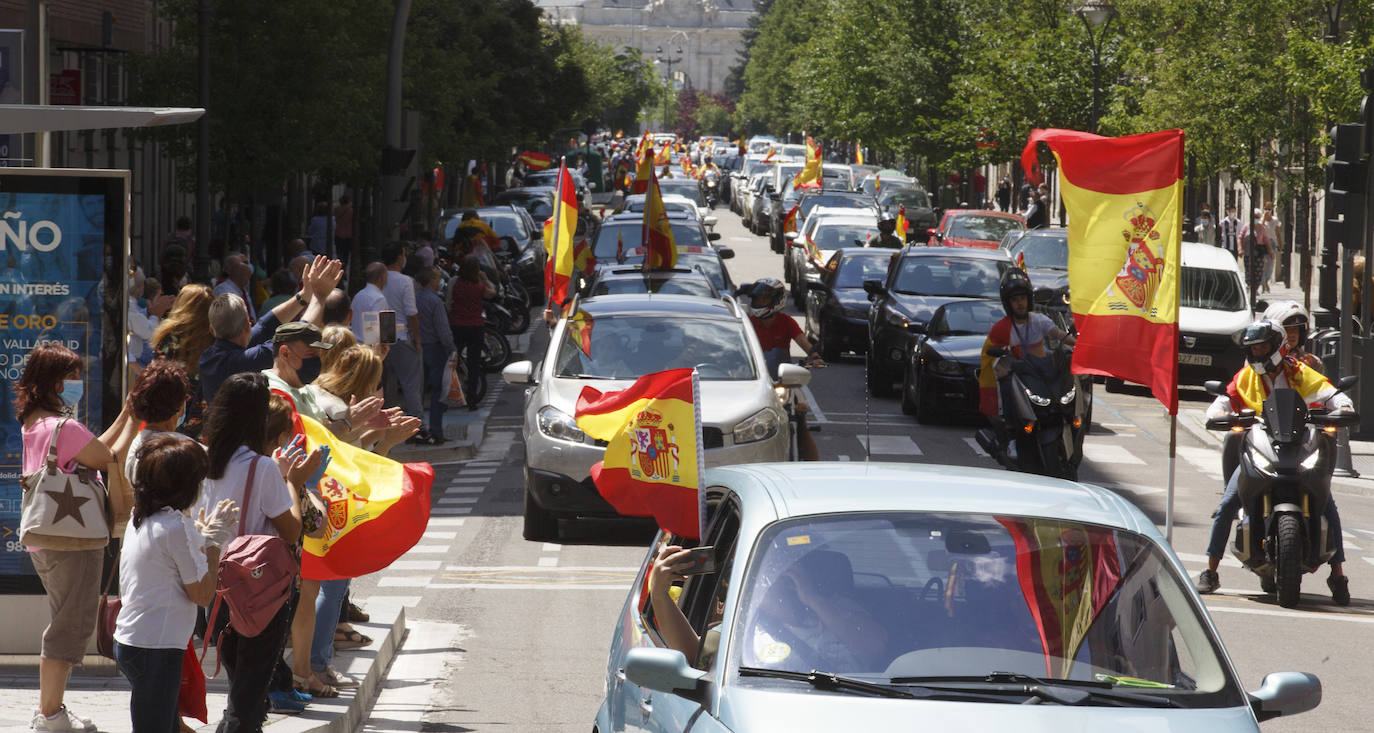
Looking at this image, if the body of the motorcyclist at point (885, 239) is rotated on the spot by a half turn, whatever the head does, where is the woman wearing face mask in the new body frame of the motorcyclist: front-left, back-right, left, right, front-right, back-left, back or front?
back

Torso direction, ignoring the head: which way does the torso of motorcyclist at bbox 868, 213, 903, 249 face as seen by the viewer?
toward the camera

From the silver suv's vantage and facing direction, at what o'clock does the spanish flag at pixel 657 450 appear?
The spanish flag is roughly at 12 o'clock from the silver suv.

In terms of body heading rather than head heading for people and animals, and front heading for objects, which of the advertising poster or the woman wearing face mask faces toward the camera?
the advertising poster

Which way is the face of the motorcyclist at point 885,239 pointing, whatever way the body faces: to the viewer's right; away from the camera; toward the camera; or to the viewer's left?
toward the camera

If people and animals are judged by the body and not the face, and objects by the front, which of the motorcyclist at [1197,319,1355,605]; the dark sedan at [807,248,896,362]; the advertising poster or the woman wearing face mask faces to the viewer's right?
the woman wearing face mask

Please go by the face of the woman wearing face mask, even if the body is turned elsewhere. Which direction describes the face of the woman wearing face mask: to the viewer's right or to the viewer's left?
to the viewer's right

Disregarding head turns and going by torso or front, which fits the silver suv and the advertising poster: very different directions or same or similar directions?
same or similar directions

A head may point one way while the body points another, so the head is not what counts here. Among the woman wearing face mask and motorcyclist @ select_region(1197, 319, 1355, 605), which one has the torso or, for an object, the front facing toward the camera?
the motorcyclist

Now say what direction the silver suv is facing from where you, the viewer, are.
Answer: facing the viewer

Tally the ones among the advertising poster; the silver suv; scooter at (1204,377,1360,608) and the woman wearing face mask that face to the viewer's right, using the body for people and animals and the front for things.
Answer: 1

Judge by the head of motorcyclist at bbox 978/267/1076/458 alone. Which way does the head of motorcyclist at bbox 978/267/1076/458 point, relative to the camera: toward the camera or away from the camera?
toward the camera

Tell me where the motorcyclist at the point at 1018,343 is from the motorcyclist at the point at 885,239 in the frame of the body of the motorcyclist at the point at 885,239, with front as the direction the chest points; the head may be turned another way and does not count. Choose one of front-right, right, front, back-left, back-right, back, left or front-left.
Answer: front

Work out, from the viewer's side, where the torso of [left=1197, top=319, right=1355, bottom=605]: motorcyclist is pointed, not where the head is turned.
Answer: toward the camera
